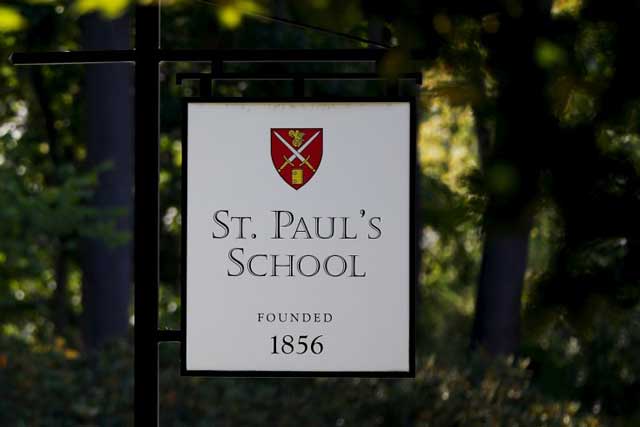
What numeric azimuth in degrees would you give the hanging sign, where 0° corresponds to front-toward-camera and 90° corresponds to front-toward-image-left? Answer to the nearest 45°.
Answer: approximately 0°

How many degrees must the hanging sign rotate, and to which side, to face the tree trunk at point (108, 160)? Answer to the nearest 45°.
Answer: approximately 180°
